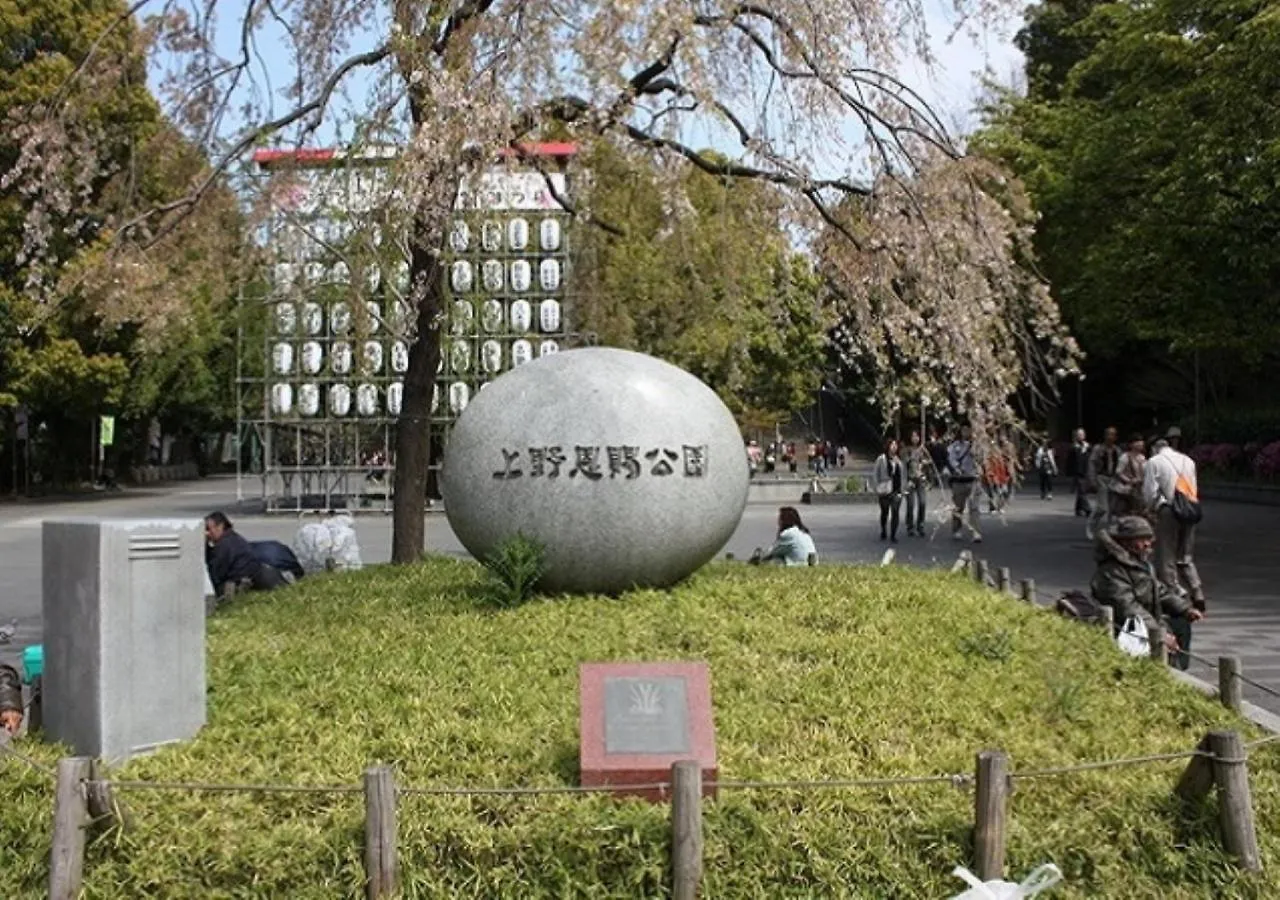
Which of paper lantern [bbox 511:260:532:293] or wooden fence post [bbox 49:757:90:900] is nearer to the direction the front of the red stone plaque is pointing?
the wooden fence post

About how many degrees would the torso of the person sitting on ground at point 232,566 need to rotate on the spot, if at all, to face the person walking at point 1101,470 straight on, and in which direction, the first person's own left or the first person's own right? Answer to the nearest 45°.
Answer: approximately 180°

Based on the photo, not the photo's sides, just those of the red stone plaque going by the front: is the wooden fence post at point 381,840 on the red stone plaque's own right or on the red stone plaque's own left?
on the red stone plaque's own right

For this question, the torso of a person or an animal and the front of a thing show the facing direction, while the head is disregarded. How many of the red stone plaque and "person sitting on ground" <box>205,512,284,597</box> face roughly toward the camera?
1

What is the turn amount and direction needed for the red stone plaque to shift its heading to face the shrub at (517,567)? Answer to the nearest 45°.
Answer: approximately 180°

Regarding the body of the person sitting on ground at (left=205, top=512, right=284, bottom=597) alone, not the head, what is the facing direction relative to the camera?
to the viewer's left

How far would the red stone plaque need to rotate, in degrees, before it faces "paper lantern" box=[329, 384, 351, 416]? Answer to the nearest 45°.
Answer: approximately 180°

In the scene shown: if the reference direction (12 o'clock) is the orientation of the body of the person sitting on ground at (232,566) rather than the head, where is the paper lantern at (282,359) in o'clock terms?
The paper lantern is roughly at 3 o'clock from the person sitting on ground.

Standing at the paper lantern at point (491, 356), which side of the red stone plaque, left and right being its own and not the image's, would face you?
back

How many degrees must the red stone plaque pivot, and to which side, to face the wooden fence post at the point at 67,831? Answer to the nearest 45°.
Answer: approximately 90° to its right

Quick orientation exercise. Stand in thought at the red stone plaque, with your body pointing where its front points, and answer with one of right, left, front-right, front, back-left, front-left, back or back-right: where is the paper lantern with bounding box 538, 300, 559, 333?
back
